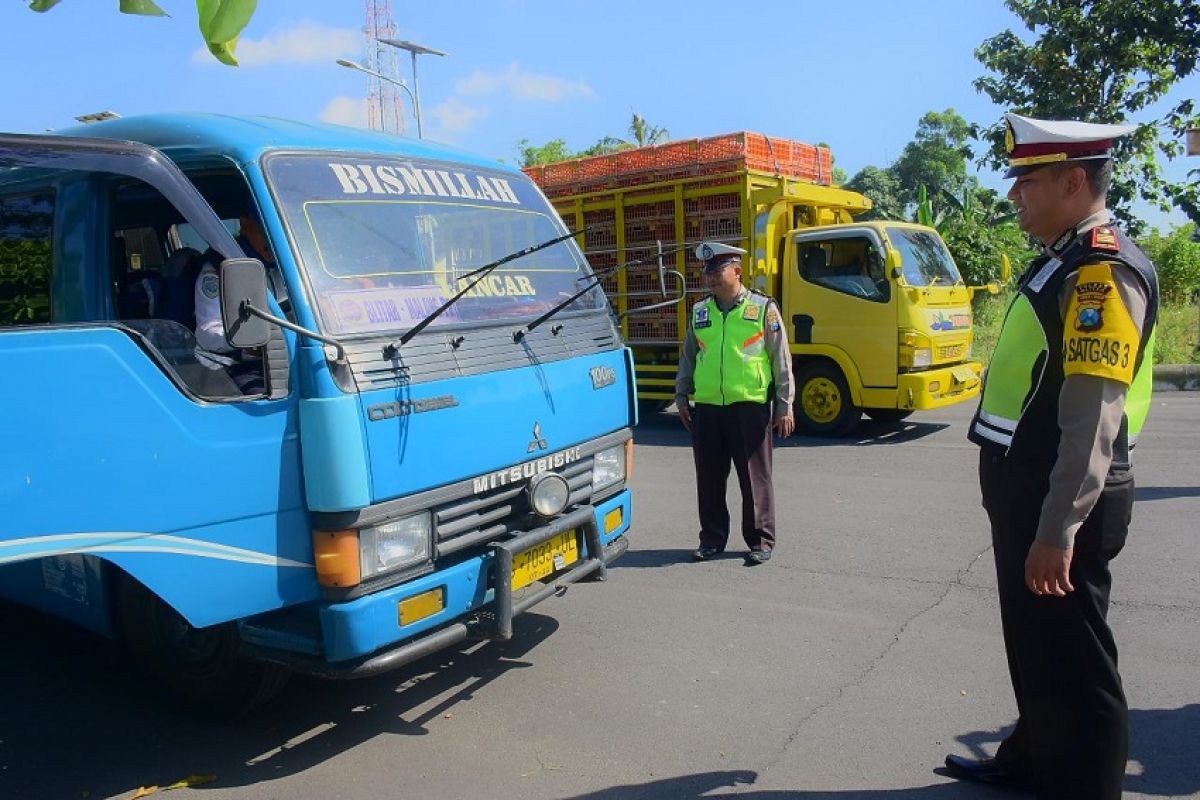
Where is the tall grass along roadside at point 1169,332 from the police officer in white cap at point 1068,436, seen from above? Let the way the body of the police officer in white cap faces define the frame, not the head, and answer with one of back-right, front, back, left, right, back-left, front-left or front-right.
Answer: right

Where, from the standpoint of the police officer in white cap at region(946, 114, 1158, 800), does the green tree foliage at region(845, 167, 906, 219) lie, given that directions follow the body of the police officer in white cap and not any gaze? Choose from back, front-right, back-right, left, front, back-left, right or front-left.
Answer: right

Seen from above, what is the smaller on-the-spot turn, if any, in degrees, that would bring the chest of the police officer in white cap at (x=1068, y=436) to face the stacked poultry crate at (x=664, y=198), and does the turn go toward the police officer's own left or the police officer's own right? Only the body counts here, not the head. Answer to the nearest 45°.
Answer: approximately 45° to the police officer's own right

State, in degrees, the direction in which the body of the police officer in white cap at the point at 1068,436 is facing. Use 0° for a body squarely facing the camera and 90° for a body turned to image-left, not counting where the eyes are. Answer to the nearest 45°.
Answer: approximately 90°

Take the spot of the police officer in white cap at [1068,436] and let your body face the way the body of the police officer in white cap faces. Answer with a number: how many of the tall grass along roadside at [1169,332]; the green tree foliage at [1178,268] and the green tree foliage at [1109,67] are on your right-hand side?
3

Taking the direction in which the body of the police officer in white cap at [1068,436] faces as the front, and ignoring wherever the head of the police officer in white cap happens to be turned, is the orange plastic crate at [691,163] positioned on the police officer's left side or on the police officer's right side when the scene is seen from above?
on the police officer's right side

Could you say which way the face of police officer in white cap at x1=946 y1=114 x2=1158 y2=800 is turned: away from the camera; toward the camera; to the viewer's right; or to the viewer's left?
to the viewer's left

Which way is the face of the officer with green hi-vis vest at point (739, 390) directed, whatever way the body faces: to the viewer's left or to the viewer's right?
to the viewer's left

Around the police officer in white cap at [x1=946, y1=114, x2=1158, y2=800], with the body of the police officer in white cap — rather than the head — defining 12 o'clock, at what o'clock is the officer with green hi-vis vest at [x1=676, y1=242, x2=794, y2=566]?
The officer with green hi-vis vest is roughly at 2 o'clock from the police officer in white cap.

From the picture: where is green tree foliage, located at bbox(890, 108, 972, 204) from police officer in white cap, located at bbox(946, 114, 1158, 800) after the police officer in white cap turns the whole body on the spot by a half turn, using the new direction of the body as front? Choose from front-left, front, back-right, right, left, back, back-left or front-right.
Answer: left
